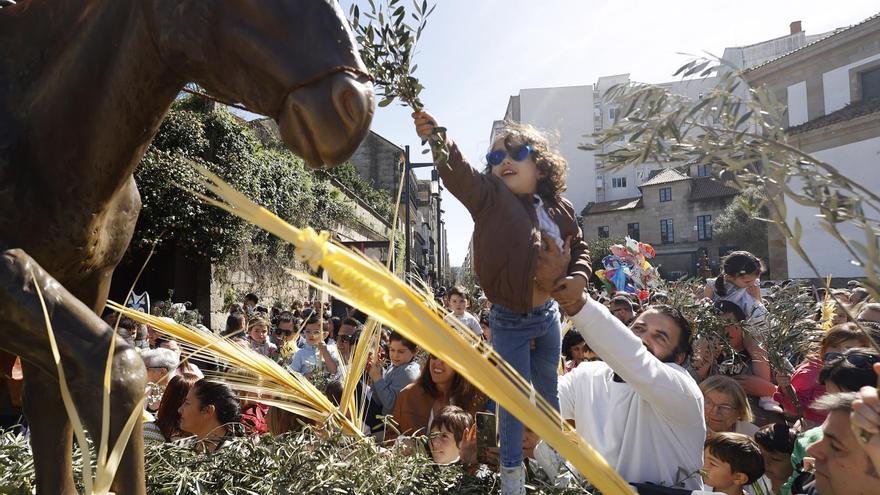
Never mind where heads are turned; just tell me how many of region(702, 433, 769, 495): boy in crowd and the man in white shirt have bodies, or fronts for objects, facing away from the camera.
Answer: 0

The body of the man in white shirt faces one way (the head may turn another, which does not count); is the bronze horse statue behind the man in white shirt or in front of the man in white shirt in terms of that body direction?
in front

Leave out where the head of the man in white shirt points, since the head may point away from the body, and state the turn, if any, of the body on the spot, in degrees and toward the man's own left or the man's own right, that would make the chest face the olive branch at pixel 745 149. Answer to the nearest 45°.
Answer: approximately 45° to the man's own left

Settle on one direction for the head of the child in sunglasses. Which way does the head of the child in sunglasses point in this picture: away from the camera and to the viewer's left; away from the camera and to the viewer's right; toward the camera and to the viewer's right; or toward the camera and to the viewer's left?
toward the camera and to the viewer's left

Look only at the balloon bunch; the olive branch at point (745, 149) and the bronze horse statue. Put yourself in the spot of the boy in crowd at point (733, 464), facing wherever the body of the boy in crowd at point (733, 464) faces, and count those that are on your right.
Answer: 1

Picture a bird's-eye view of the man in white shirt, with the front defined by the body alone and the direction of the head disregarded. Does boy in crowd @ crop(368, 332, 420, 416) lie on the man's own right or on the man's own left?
on the man's own right
